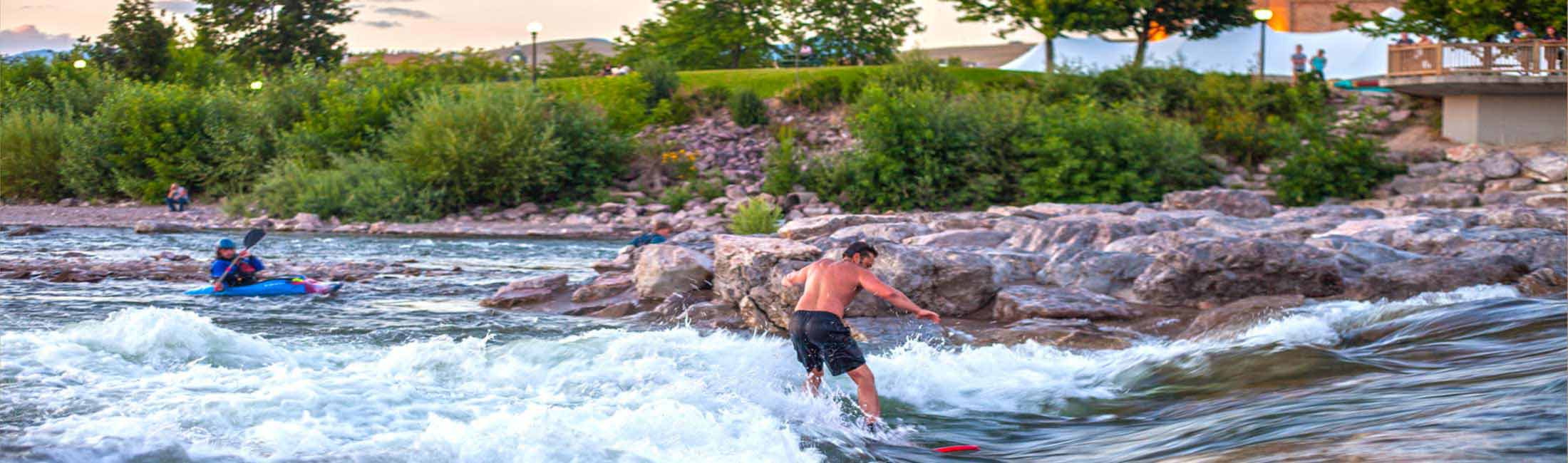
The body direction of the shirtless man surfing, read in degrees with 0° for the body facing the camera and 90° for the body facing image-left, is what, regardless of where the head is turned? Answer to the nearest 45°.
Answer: approximately 225°

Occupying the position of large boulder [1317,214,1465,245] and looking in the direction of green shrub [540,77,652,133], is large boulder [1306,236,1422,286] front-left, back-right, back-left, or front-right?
back-left

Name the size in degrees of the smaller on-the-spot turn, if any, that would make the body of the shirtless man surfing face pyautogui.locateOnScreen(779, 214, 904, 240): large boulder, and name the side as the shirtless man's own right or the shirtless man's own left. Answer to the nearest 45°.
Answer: approximately 45° to the shirtless man's own left

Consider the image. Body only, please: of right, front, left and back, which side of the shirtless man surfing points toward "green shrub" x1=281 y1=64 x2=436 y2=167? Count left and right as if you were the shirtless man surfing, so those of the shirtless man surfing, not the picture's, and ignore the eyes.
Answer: left

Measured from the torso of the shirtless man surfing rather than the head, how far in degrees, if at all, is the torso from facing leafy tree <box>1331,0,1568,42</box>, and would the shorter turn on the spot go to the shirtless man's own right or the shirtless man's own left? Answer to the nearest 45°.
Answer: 0° — they already face it

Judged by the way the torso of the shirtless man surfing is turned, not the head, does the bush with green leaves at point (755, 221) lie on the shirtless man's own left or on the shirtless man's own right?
on the shirtless man's own left

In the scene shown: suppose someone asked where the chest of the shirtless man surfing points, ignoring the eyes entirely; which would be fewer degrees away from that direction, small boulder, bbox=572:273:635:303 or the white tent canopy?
the white tent canopy

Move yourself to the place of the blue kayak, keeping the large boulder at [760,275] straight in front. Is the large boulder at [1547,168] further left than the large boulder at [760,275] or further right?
left

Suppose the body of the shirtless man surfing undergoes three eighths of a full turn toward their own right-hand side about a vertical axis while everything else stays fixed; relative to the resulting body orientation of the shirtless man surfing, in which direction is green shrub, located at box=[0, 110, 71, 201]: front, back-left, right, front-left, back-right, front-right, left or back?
back-right

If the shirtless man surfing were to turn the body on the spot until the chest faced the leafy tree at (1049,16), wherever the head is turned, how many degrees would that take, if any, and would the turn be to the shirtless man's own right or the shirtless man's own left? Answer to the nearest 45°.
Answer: approximately 45° to the shirtless man's own left

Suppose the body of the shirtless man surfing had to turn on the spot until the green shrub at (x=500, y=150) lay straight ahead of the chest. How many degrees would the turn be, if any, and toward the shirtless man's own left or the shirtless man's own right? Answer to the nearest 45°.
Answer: approximately 45° to the shirtless man's own left
